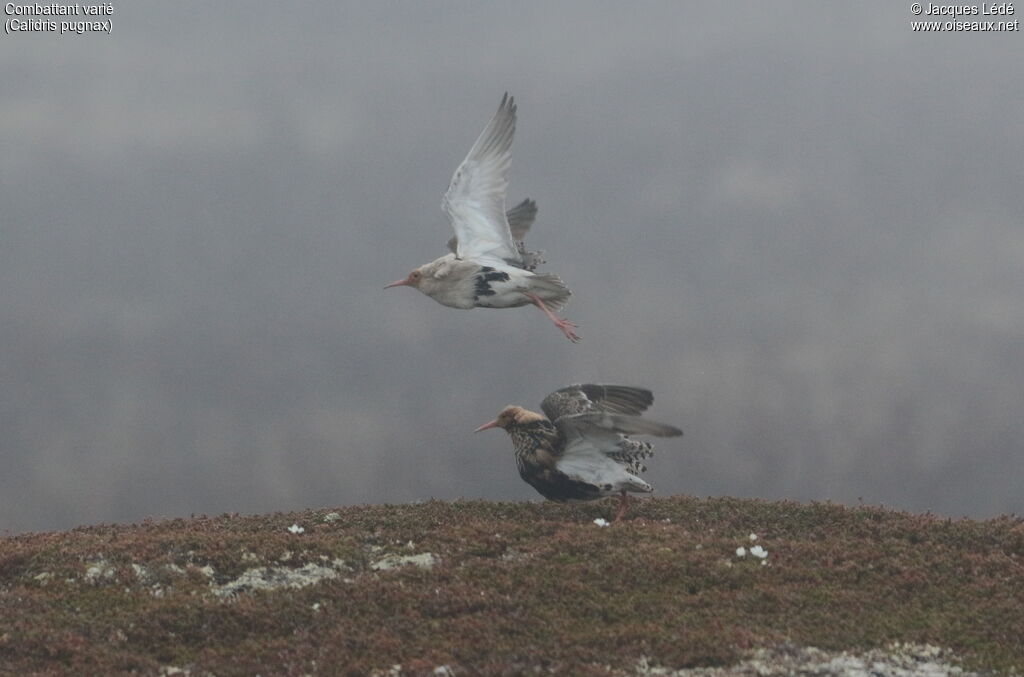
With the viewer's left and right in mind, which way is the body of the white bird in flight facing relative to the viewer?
facing to the left of the viewer
